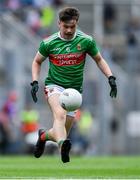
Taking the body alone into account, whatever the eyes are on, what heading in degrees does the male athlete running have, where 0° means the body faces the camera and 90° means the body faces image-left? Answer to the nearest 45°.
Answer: approximately 0°
